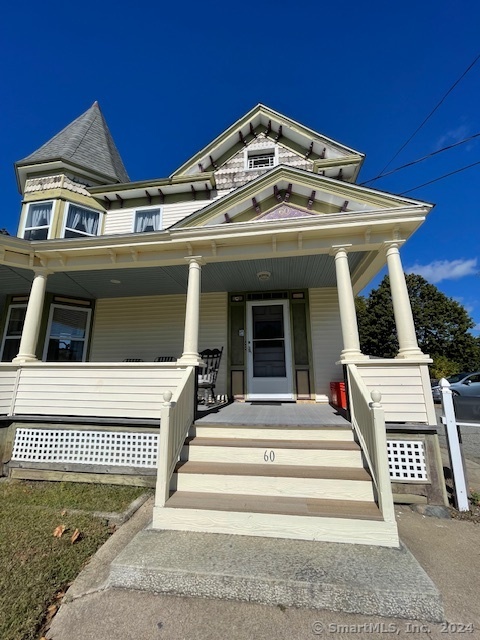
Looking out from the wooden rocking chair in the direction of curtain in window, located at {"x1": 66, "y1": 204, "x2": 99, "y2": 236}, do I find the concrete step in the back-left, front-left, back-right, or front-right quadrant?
back-left

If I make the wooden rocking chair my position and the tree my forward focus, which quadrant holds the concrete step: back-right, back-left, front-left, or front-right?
back-right

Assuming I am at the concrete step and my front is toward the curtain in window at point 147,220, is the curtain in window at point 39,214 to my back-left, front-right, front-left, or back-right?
front-left

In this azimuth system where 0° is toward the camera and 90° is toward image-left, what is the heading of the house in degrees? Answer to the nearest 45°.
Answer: approximately 0°

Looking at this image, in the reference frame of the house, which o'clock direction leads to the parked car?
The parked car is roughly at 8 o'clock from the house.

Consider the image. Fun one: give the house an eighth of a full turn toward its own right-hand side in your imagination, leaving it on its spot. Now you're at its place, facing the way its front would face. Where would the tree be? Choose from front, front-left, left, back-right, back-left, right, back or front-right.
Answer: back
